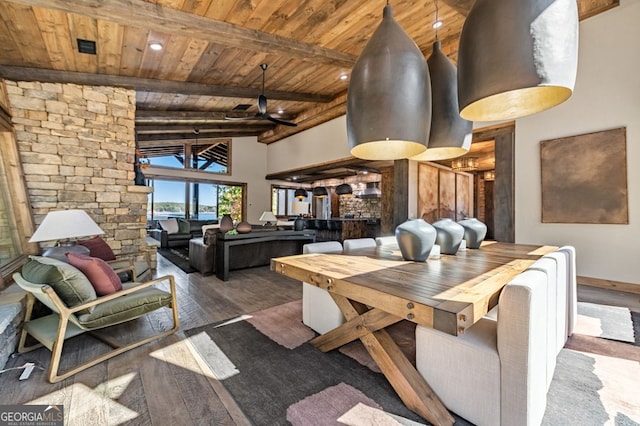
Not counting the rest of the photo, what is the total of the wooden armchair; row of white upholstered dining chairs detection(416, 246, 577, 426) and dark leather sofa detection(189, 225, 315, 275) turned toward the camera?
0

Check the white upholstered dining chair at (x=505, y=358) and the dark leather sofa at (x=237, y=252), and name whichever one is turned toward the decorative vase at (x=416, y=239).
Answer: the white upholstered dining chair

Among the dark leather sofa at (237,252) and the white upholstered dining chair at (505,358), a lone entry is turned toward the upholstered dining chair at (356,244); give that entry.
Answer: the white upholstered dining chair

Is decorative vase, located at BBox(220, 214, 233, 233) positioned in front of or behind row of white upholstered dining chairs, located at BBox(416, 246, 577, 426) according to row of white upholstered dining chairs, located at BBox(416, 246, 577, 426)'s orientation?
in front

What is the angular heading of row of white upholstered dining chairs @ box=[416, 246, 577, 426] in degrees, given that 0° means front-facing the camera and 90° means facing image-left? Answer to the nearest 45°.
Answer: approximately 135°

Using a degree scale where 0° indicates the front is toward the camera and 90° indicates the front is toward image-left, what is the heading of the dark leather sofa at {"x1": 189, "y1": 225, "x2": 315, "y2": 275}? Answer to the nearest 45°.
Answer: approximately 135°

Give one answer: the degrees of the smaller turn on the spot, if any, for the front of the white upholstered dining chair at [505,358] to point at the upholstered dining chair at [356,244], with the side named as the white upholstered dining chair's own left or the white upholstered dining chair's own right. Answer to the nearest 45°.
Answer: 0° — it already faces it

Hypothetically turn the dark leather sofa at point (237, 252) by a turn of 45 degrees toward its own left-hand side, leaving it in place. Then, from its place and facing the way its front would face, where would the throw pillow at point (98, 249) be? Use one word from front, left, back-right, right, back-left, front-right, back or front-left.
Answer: front-left

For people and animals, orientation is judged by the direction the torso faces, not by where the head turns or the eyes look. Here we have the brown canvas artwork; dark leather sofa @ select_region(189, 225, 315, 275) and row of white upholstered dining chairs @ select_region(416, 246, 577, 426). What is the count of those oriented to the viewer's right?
0

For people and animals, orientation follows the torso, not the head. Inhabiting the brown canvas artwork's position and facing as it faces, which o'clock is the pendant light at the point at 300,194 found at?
The pendant light is roughly at 2 o'clock from the brown canvas artwork.
